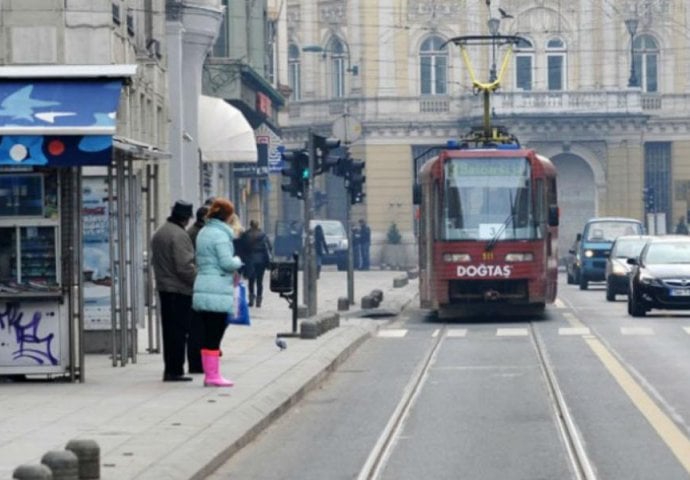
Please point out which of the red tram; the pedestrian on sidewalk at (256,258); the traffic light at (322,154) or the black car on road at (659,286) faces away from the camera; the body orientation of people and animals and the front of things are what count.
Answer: the pedestrian on sidewalk

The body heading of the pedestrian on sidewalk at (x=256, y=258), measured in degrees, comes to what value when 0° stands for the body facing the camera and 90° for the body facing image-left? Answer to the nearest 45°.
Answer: approximately 180°

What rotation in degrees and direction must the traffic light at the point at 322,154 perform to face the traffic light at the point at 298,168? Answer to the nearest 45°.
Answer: approximately 135° to its right

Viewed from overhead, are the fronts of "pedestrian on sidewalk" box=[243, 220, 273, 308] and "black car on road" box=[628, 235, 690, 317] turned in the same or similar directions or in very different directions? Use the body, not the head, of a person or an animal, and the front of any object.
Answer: very different directions

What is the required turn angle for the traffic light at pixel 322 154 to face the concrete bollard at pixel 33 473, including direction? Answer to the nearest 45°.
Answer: approximately 90° to its right
